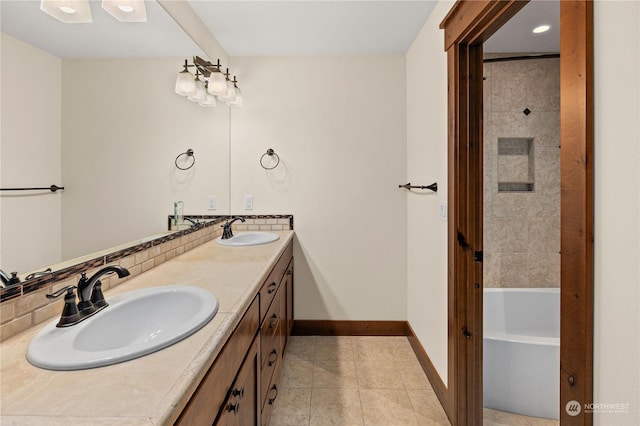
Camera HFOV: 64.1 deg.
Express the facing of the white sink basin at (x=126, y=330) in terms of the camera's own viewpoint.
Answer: facing the viewer and to the right of the viewer

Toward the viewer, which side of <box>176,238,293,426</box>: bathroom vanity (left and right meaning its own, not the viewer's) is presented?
right

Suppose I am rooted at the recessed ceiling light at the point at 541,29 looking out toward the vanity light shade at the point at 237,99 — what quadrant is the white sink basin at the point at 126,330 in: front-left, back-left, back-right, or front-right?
front-left

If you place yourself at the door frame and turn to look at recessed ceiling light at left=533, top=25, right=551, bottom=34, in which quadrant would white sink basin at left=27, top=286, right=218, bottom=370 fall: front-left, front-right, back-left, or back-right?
back-left

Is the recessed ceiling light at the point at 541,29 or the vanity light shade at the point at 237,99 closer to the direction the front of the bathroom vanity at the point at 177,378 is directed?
the recessed ceiling light

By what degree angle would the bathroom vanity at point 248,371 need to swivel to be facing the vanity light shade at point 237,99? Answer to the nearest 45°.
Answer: approximately 90° to its left
